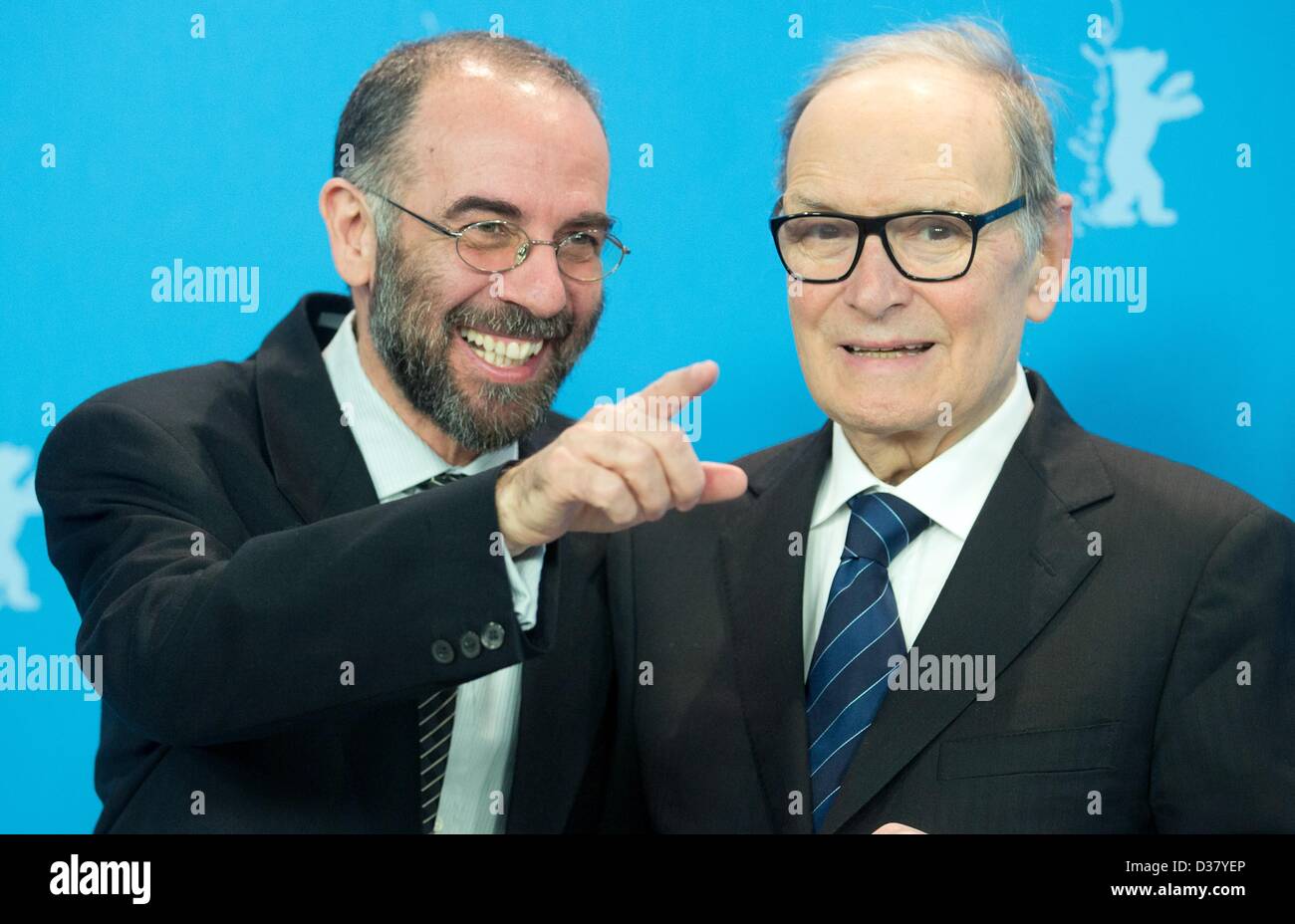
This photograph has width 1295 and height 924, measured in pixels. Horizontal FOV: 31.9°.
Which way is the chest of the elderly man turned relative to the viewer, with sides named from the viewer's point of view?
facing the viewer and to the left of the viewer

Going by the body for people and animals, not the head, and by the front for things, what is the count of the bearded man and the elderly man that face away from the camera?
0

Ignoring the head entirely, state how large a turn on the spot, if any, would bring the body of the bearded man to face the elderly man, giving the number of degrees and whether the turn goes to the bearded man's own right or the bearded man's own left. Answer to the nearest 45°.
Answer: approximately 45° to the bearded man's own left

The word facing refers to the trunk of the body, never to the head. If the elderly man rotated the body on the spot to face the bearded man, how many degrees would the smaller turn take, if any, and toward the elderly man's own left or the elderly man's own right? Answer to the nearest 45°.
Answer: approximately 45° to the elderly man's own right

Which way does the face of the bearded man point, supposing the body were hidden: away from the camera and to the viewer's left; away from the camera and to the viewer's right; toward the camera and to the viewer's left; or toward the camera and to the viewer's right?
toward the camera and to the viewer's right

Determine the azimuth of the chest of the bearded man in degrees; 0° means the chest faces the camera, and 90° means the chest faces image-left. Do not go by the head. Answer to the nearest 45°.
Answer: approximately 315°
